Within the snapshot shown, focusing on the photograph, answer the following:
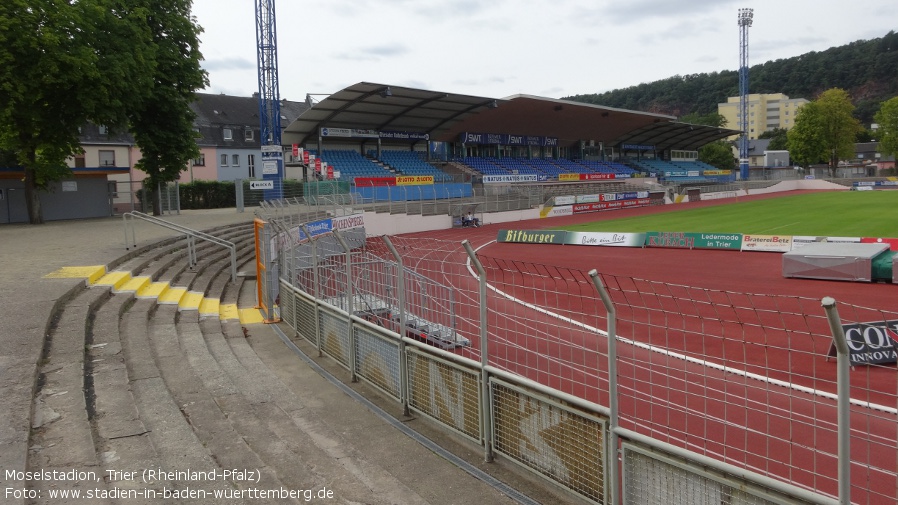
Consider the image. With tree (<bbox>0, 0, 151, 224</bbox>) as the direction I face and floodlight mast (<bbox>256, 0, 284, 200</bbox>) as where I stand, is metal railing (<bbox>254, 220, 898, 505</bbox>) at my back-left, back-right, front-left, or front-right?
front-left

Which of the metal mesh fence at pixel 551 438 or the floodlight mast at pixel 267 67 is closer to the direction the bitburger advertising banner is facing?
the metal mesh fence

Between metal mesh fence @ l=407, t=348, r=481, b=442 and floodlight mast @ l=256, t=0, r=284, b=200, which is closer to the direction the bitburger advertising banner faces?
the metal mesh fence

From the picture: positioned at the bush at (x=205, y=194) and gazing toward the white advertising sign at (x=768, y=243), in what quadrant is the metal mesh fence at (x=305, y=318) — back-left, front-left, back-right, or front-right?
front-right

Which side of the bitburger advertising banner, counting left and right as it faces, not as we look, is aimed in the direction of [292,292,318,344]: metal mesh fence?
front

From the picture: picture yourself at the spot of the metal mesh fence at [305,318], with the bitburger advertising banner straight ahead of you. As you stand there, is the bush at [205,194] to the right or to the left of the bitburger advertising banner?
left

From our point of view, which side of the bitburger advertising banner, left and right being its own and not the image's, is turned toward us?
front

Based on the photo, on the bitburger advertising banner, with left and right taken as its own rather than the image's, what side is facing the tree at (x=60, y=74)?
right

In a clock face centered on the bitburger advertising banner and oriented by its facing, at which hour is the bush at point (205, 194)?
The bush is roughly at 4 o'clock from the bitburger advertising banner.

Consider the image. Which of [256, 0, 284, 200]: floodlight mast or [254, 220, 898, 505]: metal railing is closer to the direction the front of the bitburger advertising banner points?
the metal railing

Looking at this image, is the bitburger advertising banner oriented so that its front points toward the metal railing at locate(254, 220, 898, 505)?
yes

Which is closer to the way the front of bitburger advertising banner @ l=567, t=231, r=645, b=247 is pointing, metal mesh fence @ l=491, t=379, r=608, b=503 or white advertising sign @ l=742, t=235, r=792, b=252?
the metal mesh fence

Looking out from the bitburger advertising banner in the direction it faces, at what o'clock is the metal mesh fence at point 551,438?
The metal mesh fence is roughly at 12 o'clock from the bitburger advertising banner.

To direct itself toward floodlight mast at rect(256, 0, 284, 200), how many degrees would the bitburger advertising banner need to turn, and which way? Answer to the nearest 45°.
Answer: approximately 135° to its right

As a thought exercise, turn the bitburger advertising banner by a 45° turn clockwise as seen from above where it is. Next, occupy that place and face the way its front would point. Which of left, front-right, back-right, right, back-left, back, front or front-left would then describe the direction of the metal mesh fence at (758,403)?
front-left

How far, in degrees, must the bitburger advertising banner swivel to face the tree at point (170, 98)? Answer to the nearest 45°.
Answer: approximately 90° to its right

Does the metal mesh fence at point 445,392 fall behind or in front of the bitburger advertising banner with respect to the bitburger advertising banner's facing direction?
in front
